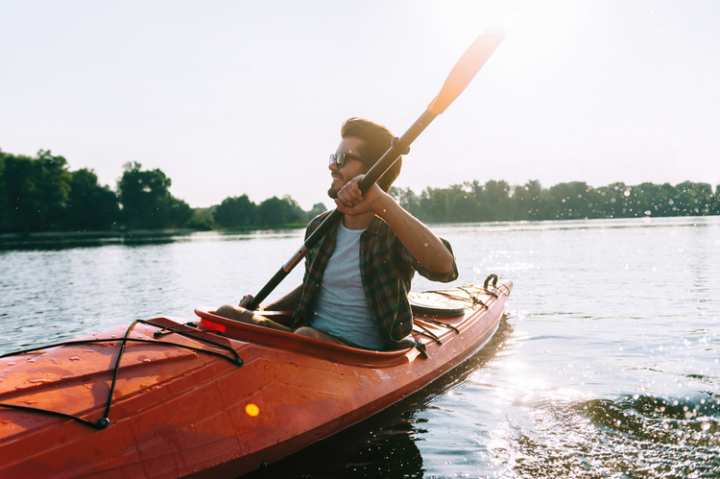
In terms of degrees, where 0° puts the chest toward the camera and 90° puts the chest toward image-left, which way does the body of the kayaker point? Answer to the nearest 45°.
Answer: approximately 45°

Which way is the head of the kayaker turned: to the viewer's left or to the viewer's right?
to the viewer's left
